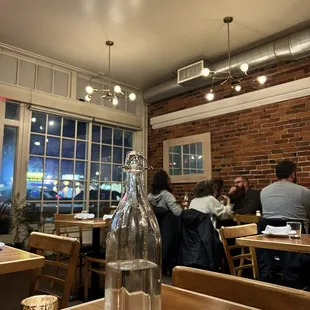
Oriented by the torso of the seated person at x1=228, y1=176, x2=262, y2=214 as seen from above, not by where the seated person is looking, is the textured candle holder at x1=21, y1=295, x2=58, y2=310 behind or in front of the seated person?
in front

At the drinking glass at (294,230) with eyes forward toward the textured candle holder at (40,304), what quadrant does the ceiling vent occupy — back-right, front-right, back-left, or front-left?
back-right

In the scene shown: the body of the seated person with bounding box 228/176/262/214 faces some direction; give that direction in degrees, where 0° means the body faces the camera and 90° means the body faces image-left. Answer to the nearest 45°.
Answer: approximately 45°

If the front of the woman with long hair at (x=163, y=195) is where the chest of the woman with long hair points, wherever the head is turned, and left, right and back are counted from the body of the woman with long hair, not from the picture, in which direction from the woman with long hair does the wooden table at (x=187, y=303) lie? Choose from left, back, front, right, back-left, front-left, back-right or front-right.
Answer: back-right

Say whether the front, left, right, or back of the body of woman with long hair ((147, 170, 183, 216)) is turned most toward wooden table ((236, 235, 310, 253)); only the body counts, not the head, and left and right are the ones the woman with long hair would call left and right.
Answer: right

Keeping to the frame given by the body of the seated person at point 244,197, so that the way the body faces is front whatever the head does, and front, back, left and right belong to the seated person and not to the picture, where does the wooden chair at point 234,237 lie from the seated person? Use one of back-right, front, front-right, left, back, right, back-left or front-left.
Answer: front-left

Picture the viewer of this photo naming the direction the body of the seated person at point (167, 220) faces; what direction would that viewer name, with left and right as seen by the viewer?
facing away from the viewer and to the right of the viewer
